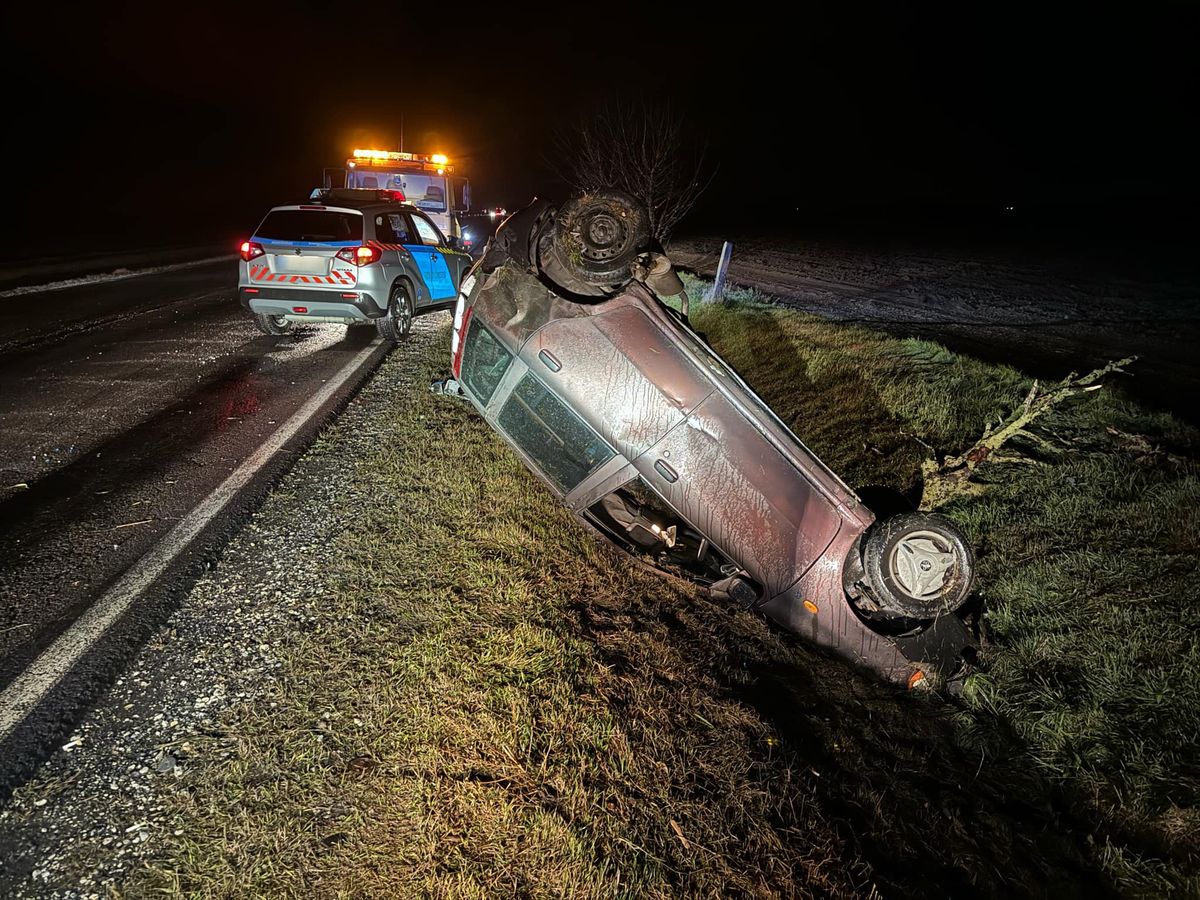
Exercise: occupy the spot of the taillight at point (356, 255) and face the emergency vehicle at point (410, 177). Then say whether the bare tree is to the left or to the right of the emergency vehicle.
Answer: right

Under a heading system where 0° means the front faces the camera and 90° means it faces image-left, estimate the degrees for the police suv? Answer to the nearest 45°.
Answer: approximately 225°

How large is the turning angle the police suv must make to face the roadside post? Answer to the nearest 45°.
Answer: approximately 45° to its right

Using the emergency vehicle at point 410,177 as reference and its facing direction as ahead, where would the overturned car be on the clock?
The overturned car is roughly at 12 o'clock from the emergency vehicle.

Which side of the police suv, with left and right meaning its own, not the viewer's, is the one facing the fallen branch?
right

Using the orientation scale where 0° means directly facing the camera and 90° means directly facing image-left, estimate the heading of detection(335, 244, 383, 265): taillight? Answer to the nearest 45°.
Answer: approximately 0°

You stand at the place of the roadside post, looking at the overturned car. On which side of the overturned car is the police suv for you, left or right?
right

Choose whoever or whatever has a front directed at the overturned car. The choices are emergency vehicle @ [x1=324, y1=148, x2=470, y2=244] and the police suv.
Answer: the emergency vehicle

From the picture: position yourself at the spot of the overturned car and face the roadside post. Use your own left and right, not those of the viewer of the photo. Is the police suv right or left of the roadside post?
left

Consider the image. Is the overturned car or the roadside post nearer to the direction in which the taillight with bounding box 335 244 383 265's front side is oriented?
the overturned car

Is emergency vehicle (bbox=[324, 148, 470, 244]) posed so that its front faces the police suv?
yes
